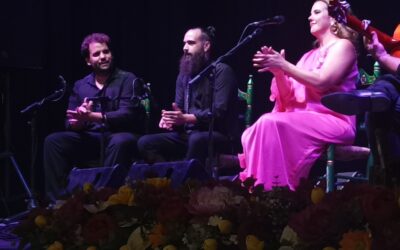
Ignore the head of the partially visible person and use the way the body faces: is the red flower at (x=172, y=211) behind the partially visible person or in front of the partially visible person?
in front

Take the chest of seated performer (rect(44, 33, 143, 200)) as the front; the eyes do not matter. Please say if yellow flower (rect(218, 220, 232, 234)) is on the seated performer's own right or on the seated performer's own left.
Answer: on the seated performer's own left

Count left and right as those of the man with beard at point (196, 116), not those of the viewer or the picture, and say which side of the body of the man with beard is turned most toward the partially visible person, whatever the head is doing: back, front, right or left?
left

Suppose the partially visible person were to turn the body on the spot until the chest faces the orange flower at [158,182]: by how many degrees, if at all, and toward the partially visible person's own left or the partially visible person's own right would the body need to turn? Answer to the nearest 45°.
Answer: approximately 45° to the partially visible person's own left

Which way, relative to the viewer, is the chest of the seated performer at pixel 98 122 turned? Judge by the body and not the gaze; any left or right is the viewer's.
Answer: facing the viewer and to the left of the viewer

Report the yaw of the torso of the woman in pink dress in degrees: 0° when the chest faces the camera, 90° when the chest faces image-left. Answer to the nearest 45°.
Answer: approximately 45°

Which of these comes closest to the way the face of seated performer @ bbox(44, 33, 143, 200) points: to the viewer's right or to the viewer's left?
to the viewer's right

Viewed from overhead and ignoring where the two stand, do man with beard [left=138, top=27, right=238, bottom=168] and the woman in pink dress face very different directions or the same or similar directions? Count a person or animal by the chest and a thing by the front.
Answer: same or similar directions

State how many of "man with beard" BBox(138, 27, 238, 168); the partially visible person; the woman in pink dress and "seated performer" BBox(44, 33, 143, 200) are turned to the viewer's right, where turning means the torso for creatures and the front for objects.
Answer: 0
